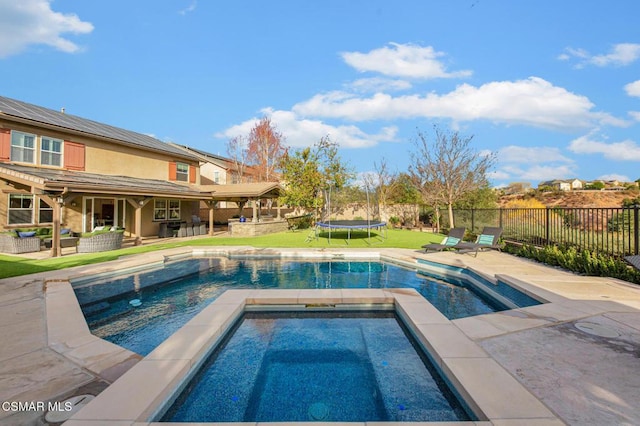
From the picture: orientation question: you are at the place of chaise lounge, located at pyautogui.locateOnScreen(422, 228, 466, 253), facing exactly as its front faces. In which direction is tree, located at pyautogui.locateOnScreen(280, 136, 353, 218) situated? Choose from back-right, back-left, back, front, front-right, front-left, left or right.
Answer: right

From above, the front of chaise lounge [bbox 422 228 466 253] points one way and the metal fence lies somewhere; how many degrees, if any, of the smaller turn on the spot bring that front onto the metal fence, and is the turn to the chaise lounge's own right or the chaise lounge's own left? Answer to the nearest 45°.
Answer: approximately 135° to the chaise lounge's own left

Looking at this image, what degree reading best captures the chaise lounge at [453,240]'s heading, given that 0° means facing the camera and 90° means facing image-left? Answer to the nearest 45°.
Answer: approximately 45°

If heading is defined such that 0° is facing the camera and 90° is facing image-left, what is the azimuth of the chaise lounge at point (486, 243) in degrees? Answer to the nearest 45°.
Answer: approximately 45°

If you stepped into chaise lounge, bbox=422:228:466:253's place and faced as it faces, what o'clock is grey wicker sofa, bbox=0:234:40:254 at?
The grey wicker sofa is roughly at 1 o'clock from the chaise lounge.

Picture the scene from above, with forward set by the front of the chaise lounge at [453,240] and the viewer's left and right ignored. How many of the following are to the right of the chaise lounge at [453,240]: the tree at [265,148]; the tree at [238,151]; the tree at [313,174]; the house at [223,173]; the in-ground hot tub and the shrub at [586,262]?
4

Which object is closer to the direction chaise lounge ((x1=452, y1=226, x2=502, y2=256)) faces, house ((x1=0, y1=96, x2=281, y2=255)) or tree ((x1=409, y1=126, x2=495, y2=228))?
the house

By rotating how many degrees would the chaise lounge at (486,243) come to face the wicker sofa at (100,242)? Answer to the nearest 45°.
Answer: approximately 45° to its right

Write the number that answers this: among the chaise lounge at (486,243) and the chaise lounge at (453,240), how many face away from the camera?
0

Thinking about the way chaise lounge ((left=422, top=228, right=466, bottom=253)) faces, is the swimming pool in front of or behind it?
in front

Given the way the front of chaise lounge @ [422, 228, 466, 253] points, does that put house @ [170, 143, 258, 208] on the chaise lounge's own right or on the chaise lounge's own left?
on the chaise lounge's own right

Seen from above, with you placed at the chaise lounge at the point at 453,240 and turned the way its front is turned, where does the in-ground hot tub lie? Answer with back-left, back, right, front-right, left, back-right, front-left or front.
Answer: front-left

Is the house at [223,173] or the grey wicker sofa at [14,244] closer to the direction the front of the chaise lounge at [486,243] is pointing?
the grey wicker sofa

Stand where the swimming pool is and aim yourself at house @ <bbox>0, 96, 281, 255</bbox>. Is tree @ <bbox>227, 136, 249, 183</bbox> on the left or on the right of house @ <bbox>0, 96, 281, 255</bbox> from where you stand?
right

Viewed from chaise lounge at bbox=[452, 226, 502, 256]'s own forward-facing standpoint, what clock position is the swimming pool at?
The swimming pool is roughly at 12 o'clock from the chaise lounge.
